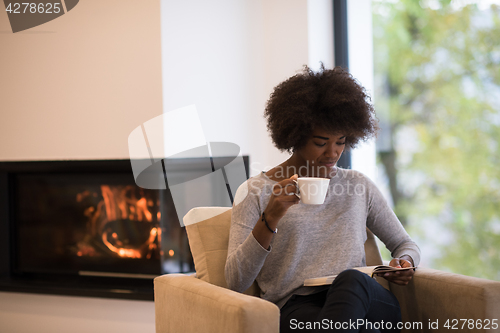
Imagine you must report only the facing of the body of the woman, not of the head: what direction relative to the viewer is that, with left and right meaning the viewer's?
facing the viewer and to the right of the viewer

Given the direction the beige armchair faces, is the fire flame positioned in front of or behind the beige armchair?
behind

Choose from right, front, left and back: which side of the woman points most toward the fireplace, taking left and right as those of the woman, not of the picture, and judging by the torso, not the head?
back

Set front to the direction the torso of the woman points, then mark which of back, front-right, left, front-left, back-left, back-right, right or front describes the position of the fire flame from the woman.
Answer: back

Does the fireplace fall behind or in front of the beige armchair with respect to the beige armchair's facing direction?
behind
